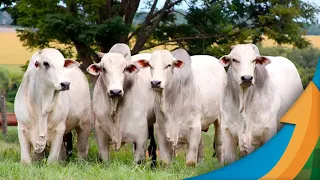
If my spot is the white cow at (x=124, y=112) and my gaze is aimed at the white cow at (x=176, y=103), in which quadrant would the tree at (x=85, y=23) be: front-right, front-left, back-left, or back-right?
back-left

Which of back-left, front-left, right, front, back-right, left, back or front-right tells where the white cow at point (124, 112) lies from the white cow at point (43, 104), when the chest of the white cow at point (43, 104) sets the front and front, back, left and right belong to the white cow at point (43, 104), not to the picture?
back-left

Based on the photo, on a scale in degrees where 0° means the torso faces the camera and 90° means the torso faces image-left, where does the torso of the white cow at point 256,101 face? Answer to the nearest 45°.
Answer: approximately 45°

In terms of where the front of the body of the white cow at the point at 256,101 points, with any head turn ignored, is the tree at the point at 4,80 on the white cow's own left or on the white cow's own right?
on the white cow's own right

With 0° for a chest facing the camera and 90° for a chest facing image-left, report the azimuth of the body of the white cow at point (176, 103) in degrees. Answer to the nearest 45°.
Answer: approximately 45°
